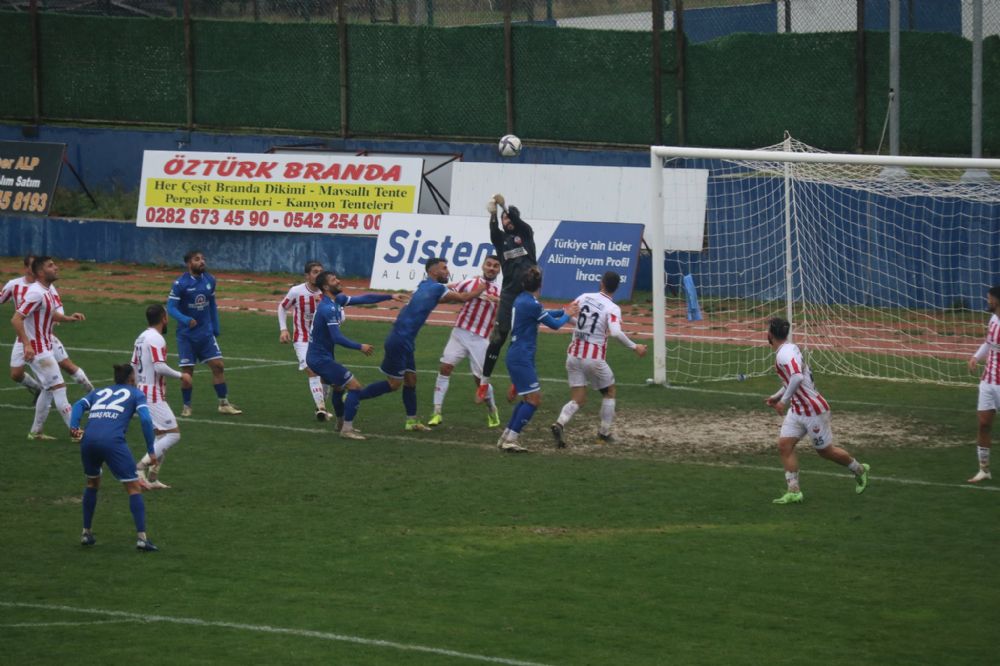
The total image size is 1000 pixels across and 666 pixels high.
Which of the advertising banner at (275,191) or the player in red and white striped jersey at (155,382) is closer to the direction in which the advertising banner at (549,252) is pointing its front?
the player in red and white striped jersey

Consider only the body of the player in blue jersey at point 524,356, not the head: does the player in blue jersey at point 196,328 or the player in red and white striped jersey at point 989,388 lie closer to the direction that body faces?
the player in red and white striped jersey

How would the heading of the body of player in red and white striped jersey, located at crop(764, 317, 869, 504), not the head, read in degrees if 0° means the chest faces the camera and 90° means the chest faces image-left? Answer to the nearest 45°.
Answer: approximately 90°

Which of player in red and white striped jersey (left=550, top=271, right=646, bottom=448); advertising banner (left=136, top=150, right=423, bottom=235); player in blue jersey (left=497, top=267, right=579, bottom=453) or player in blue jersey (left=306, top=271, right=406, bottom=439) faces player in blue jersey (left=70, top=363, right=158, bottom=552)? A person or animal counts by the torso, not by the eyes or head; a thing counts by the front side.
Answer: the advertising banner

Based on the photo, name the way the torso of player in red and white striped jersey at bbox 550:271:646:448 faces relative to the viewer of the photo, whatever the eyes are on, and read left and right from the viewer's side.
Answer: facing away from the viewer and to the right of the viewer

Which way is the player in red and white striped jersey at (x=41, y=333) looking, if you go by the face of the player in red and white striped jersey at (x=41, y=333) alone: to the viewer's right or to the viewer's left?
to the viewer's right

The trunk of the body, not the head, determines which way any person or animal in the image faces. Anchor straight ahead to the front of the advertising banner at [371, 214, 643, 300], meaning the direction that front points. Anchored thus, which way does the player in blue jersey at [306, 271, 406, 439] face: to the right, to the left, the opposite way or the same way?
to the left

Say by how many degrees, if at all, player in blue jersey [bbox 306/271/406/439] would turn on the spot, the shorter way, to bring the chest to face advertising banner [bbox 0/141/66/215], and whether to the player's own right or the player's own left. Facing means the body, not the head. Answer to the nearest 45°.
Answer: approximately 90° to the player's own left

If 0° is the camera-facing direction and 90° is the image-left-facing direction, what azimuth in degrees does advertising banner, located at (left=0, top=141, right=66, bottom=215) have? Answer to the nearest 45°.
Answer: approximately 0°

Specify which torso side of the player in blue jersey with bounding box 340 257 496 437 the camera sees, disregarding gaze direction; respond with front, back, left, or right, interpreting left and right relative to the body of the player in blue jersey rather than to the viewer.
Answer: right

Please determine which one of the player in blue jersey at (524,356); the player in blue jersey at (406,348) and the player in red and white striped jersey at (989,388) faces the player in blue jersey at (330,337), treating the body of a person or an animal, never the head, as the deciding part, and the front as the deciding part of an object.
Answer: the player in red and white striped jersey
